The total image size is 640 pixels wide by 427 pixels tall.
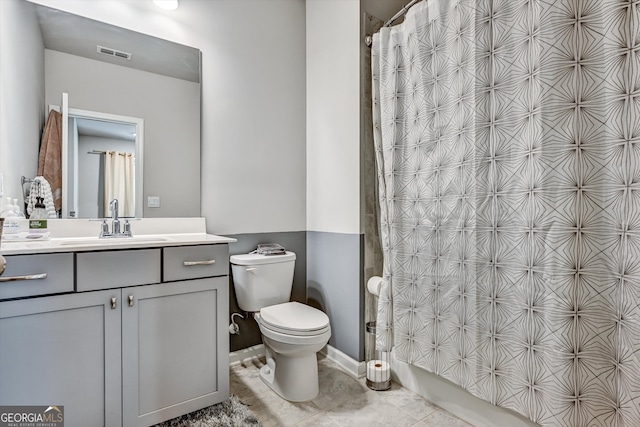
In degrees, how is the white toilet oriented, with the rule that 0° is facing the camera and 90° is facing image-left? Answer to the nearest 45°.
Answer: approximately 315°

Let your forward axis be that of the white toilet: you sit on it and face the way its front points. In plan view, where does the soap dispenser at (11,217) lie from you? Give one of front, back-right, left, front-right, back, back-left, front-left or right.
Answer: back-right

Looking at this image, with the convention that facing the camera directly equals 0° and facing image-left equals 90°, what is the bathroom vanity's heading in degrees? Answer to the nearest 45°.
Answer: approximately 315°

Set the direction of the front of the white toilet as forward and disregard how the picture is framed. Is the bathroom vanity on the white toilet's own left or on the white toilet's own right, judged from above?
on the white toilet's own right

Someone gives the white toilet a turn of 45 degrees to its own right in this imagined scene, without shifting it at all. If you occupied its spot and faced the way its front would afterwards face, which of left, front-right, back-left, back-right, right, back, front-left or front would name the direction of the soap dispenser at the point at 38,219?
right

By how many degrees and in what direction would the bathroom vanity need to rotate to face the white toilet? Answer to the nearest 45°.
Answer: approximately 45° to its left

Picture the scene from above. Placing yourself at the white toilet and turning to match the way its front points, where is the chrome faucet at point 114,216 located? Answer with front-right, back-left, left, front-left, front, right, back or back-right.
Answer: back-right

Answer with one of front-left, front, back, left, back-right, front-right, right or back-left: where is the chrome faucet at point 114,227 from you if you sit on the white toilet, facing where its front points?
back-right

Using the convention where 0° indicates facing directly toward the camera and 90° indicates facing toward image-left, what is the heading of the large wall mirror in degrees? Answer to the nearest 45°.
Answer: approximately 315°
